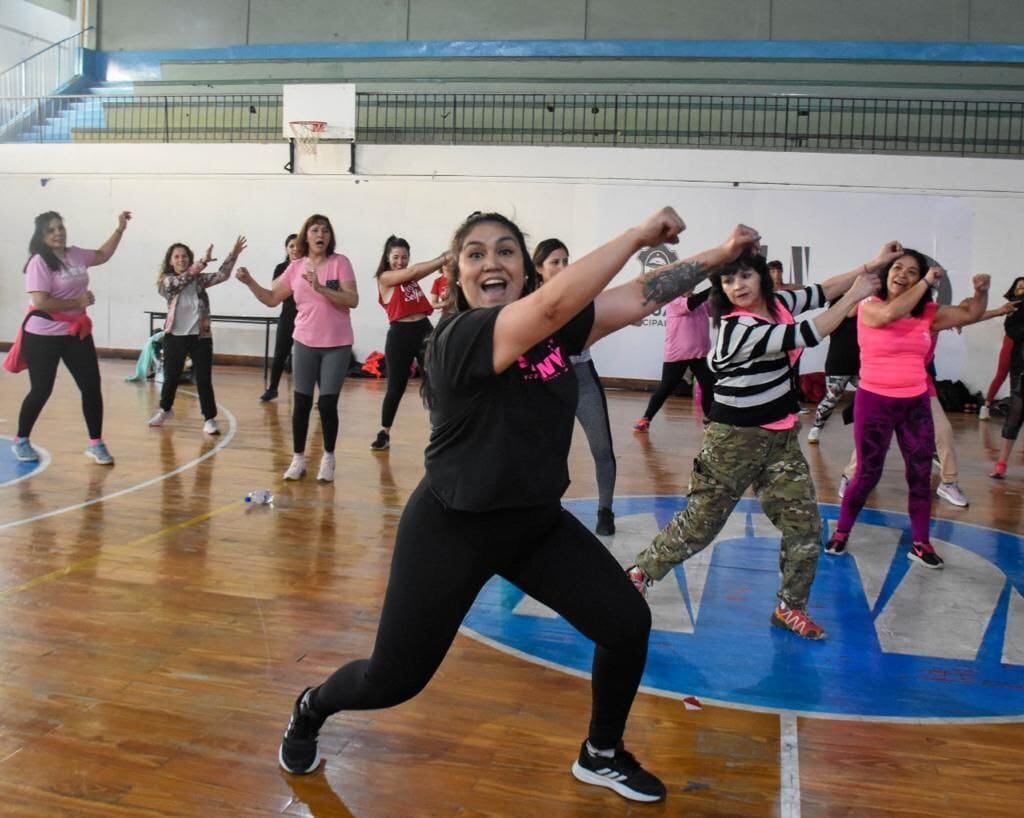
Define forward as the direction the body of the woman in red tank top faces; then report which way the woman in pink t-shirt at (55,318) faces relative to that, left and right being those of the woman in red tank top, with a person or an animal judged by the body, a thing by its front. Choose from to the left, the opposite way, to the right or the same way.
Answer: the same way

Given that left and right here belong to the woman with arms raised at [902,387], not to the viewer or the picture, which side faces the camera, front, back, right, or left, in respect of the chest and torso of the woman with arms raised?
front

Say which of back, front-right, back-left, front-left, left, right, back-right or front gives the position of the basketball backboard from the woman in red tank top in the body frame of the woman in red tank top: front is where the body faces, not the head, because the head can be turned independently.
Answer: back-left

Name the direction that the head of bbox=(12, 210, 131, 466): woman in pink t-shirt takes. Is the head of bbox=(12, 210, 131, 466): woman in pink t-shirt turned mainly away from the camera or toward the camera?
toward the camera

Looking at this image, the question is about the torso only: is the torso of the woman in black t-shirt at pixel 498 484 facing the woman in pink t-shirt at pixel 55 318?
no

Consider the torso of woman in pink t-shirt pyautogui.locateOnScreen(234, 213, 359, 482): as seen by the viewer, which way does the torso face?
toward the camera

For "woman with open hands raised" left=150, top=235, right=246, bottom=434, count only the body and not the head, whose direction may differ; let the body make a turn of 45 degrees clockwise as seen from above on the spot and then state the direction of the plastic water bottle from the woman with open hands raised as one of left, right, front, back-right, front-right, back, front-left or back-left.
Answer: front-left

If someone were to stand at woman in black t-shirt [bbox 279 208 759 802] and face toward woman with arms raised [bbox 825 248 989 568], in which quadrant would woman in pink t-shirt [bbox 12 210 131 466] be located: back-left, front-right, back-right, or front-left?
front-left

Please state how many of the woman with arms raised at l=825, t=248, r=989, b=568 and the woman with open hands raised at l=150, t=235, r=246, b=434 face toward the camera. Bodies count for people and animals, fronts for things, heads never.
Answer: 2

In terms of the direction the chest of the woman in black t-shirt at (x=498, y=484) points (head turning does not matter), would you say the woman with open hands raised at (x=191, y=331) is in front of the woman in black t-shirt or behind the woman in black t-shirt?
behind

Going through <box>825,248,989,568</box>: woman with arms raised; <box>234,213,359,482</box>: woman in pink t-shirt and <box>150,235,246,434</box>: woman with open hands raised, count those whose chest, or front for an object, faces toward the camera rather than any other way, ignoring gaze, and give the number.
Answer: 3

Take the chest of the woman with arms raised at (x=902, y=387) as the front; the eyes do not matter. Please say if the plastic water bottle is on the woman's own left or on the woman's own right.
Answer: on the woman's own right

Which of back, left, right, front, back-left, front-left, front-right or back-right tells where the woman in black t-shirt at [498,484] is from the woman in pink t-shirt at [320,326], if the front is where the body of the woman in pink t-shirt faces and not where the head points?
front

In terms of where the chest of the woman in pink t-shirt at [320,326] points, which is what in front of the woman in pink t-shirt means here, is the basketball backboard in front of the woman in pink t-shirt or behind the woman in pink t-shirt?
behind

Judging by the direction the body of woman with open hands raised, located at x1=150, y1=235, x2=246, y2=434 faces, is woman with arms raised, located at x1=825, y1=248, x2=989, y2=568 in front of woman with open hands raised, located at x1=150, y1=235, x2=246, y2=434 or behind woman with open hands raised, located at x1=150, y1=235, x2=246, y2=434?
in front

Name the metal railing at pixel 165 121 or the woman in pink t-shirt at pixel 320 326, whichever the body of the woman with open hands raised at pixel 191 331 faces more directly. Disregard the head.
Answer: the woman in pink t-shirt
